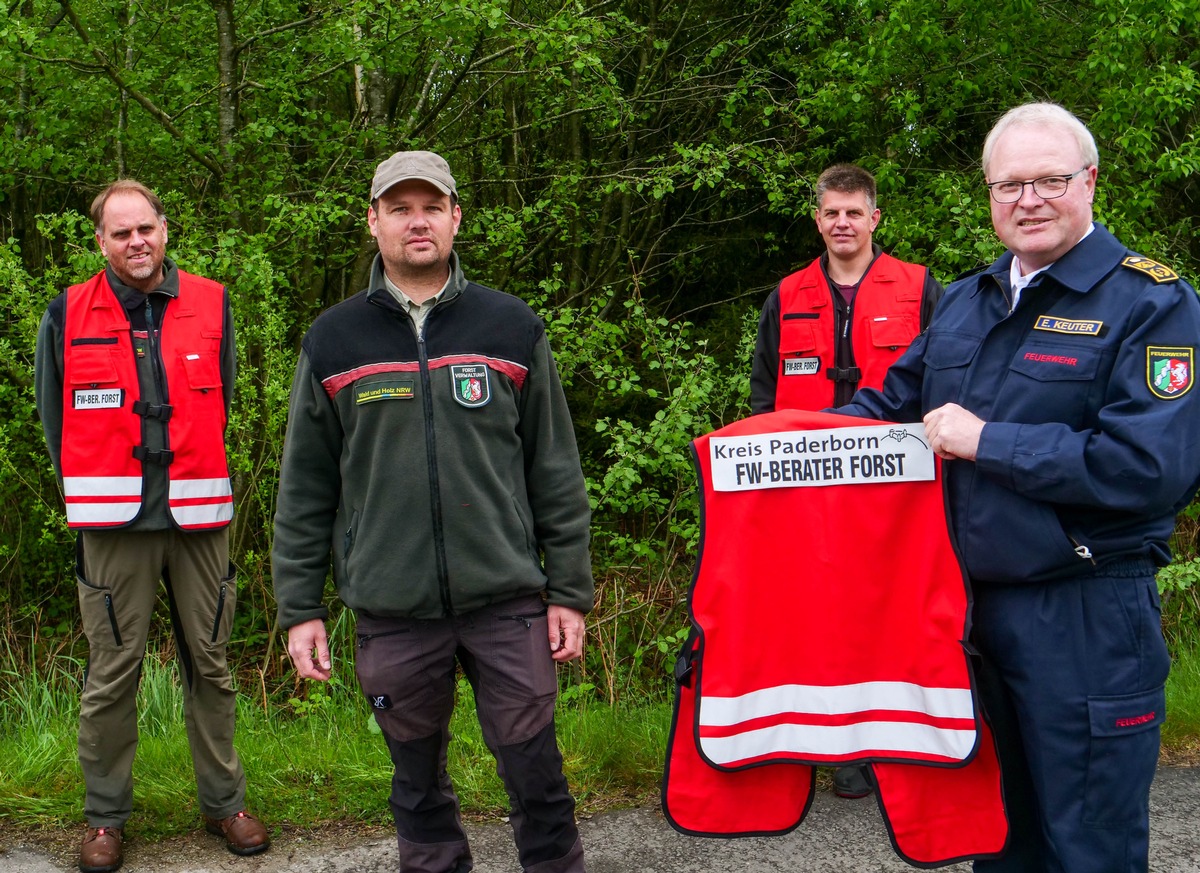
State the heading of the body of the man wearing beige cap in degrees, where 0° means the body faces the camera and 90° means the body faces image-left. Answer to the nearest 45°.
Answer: approximately 0°

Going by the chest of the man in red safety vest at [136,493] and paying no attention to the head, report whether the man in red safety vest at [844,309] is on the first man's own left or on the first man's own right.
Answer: on the first man's own left

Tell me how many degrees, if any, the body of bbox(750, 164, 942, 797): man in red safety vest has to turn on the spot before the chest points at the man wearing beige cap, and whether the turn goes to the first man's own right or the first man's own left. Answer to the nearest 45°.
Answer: approximately 45° to the first man's own right

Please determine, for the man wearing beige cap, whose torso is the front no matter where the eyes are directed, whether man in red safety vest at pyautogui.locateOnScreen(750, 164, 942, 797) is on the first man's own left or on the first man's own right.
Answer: on the first man's own left

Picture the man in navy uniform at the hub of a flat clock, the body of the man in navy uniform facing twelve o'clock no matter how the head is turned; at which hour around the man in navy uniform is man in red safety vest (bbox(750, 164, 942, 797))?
The man in red safety vest is roughly at 4 o'clock from the man in navy uniform.

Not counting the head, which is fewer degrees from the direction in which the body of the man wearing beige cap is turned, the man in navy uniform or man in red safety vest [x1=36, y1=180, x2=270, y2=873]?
the man in navy uniform

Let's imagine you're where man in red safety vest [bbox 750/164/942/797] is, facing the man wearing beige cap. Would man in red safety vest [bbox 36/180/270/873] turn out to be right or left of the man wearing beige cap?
right
